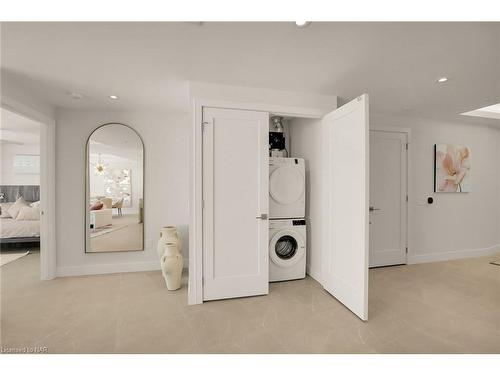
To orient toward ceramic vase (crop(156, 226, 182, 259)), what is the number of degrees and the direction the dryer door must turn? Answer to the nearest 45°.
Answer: approximately 90° to its right

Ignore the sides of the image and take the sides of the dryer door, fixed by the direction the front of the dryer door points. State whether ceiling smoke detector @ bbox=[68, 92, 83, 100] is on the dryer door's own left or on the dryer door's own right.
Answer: on the dryer door's own right

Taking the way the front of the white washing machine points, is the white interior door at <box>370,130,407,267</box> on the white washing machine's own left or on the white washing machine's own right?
on the white washing machine's own left

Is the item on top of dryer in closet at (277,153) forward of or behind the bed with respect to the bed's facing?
forward

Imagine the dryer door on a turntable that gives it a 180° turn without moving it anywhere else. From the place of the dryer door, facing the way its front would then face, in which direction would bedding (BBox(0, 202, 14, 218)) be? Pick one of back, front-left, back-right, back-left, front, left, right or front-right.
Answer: left

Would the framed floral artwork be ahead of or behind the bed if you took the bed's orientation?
ahead

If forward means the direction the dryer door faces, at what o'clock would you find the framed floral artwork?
The framed floral artwork is roughly at 8 o'clock from the dryer door.

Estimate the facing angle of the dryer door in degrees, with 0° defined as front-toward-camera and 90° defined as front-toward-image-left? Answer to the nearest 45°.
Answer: approximately 0°

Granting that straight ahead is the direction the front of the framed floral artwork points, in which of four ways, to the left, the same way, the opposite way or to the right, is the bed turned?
the same way

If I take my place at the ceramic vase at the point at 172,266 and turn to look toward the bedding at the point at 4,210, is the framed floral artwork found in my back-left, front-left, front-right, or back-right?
back-right

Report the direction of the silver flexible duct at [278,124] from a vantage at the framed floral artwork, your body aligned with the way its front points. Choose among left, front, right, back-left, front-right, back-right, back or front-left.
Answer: front-right

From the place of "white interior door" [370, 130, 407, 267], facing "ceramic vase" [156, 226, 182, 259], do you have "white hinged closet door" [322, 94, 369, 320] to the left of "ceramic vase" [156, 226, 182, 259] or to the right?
left

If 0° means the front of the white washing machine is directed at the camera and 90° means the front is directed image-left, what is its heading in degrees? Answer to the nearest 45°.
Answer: approximately 0°
